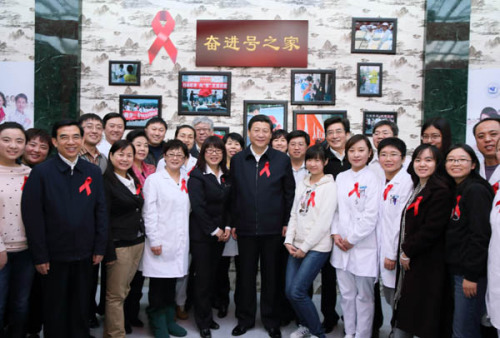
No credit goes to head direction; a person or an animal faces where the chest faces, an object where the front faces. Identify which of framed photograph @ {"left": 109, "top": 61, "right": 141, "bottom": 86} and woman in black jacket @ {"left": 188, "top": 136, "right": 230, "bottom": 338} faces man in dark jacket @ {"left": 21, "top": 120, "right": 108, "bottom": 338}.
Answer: the framed photograph

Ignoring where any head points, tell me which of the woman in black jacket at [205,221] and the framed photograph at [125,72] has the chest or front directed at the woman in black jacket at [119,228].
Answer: the framed photograph

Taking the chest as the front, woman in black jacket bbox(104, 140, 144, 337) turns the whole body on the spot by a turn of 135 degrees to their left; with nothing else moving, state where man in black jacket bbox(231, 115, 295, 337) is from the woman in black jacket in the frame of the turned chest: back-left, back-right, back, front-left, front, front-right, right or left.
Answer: right

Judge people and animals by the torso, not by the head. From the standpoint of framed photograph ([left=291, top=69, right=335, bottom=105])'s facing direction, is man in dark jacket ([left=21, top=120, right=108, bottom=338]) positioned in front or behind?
in front

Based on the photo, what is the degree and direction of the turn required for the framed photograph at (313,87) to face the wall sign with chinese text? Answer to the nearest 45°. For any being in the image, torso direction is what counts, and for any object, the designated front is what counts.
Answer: approximately 90° to its right

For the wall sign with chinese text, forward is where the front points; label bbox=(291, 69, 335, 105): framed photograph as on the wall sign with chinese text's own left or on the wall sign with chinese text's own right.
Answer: on the wall sign with chinese text's own left

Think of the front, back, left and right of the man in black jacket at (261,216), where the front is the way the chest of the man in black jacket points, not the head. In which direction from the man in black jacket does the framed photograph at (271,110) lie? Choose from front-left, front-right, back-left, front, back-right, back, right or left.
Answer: back

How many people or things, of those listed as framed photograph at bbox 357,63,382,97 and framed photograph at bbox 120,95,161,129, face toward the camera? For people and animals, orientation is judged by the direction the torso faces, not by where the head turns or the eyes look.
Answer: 2
